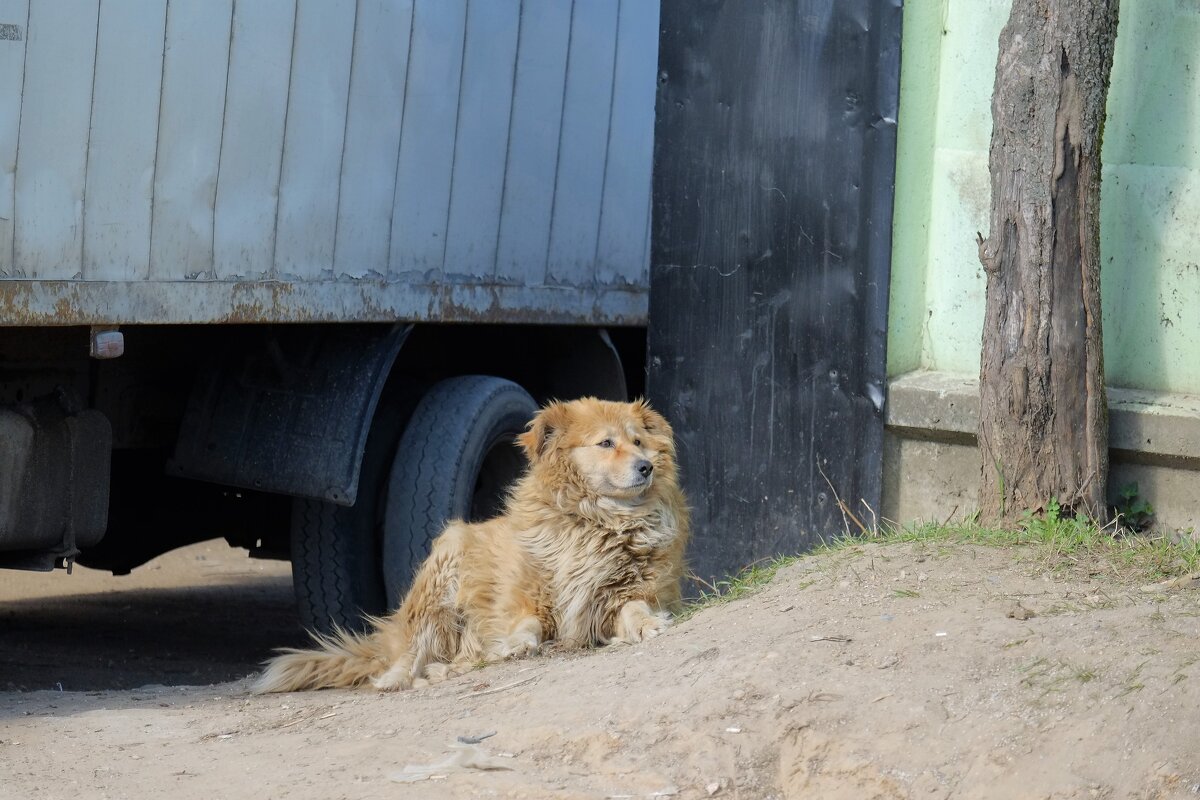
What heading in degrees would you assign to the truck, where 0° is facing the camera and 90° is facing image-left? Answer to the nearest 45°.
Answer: approximately 45°

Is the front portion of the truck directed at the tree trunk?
no

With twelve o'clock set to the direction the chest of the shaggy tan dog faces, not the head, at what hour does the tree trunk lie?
The tree trunk is roughly at 9 o'clock from the shaggy tan dog.

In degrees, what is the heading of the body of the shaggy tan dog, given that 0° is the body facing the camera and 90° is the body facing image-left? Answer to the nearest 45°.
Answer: approximately 315°
